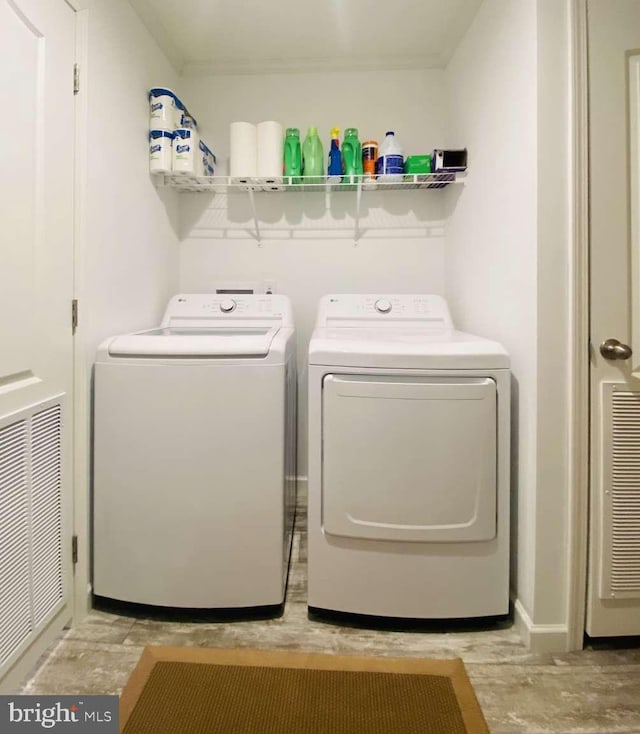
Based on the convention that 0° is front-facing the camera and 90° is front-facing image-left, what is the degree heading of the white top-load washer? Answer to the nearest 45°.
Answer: approximately 0°

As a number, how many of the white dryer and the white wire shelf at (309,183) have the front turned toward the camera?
2
